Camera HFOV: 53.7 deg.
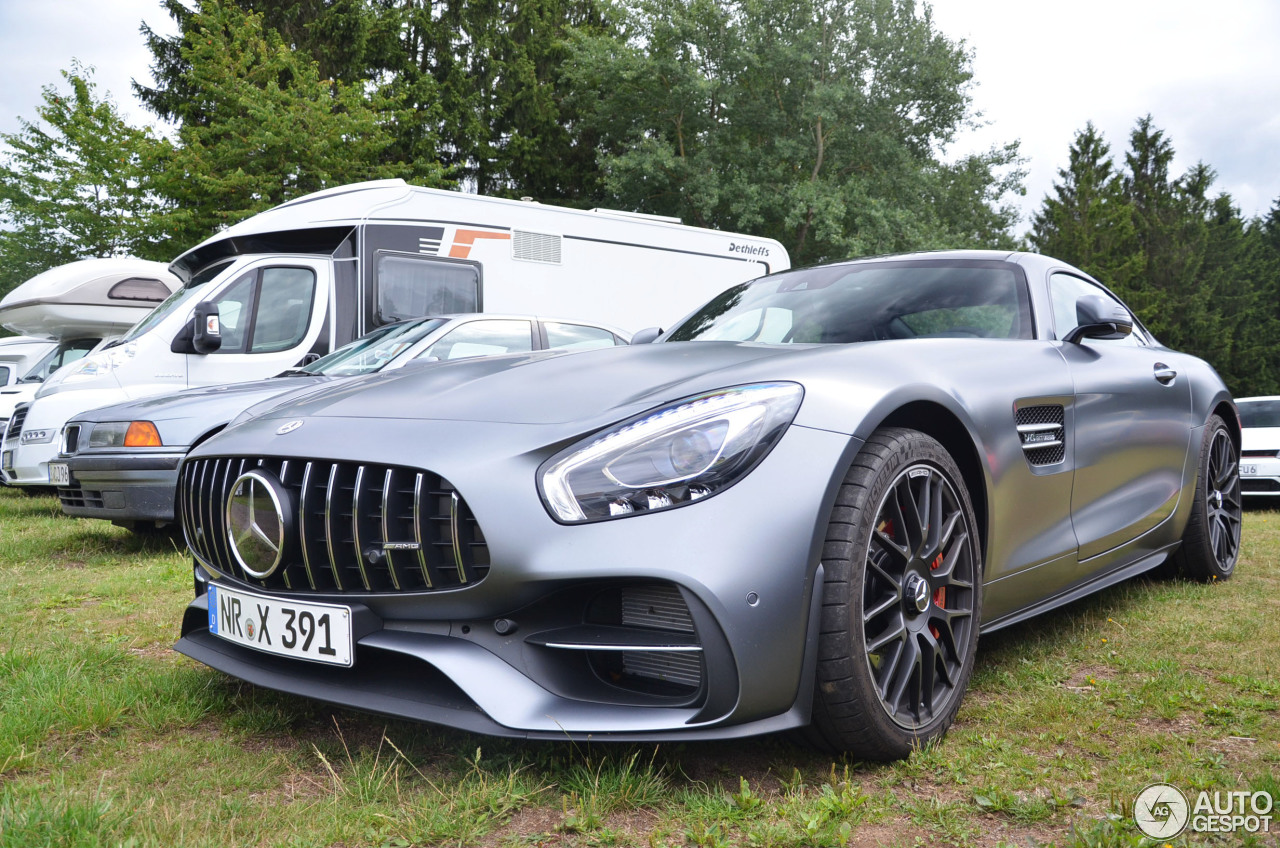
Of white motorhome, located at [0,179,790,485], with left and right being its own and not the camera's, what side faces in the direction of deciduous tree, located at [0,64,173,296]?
right

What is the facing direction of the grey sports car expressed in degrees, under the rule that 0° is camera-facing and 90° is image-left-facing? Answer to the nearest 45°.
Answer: approximately 45°

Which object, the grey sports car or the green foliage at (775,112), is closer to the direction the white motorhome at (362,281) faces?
the grey sports car

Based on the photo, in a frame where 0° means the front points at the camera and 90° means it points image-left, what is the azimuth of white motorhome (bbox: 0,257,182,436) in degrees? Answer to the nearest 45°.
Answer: approximately 45°

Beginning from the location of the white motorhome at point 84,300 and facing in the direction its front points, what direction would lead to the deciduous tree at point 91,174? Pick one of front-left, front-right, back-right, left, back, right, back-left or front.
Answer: back-right

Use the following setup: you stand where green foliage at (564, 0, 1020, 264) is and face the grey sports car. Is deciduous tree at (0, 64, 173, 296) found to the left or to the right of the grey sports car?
right

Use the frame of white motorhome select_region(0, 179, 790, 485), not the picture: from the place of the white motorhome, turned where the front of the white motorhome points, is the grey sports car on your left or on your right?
on your left

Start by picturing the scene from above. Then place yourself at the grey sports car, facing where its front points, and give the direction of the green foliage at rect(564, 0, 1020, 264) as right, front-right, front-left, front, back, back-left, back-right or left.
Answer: back-right
